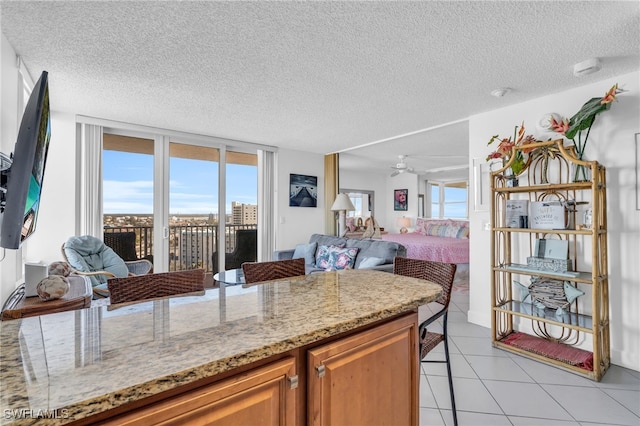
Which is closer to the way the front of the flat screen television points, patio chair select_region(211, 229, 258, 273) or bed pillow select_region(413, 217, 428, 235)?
the bed pillow

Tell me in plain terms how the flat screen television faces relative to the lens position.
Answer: facing to the right of the viewer

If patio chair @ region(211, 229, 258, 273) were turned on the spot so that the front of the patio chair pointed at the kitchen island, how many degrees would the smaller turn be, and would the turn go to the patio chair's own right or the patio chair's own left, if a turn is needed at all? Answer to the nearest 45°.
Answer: approximately 45° to the patio chair's own left

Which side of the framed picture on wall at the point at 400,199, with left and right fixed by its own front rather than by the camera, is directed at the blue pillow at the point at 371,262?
front

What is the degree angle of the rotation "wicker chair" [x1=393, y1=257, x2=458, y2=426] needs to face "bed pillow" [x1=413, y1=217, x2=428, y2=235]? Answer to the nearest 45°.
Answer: approximately 135° to its right

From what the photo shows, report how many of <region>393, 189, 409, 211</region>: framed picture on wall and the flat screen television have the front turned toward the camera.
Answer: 1
